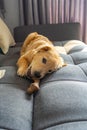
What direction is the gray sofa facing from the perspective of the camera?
toward the camera

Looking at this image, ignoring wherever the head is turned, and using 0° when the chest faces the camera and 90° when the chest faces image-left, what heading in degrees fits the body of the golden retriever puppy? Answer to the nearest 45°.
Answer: approximately 0°
